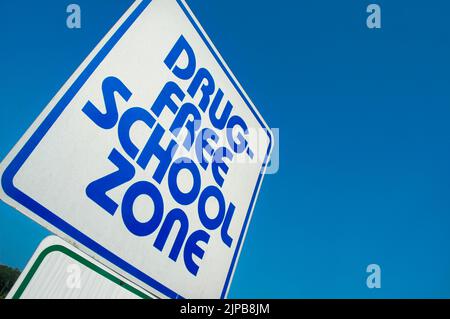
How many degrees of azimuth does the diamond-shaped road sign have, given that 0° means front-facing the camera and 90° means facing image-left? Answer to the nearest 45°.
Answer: approximately 315°
